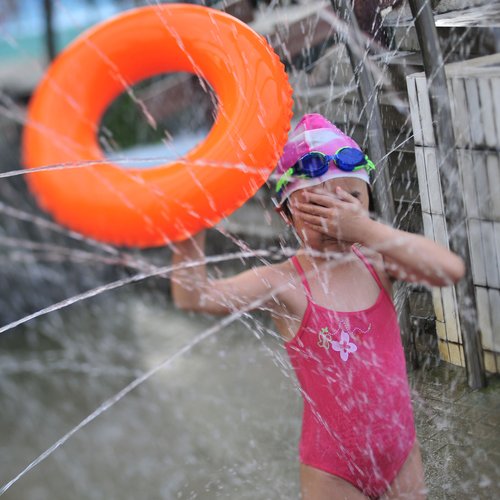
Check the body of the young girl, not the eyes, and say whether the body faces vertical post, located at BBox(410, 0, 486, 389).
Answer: no

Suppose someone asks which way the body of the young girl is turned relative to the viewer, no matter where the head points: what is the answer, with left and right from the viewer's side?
facing the viewer

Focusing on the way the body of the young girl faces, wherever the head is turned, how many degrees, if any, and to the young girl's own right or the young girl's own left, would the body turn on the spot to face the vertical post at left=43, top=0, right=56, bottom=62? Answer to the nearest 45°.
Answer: approximately 180°

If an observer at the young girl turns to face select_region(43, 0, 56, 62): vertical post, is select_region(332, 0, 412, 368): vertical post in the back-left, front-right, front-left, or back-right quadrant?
front-right

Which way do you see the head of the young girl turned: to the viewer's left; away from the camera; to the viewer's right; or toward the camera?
toward the camera

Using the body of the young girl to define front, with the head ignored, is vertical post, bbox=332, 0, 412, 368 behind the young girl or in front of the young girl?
behind

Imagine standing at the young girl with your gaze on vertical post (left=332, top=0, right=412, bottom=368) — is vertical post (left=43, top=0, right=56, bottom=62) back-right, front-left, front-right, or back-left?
front-left

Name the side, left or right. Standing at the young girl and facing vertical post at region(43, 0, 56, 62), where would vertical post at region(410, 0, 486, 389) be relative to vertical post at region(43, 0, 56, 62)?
right
